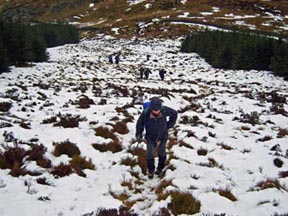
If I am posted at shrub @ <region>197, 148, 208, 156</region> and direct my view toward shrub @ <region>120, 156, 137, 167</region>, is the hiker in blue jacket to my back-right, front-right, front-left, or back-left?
front-left

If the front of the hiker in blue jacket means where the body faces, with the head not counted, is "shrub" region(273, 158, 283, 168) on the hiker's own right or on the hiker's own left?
on the hiker's own left

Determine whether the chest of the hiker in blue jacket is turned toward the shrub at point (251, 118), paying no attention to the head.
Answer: no

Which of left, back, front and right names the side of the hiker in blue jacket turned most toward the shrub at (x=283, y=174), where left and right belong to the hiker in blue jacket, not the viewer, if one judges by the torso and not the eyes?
left

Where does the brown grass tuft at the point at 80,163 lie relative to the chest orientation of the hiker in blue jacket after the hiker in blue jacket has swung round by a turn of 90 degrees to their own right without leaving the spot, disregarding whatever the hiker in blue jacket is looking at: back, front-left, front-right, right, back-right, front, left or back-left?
front

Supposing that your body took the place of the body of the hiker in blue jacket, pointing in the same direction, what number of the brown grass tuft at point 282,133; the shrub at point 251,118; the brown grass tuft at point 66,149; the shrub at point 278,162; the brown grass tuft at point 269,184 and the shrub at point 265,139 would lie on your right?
1

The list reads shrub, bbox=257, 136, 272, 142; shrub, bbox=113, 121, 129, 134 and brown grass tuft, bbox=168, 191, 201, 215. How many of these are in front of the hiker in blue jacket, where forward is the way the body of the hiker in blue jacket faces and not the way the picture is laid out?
1

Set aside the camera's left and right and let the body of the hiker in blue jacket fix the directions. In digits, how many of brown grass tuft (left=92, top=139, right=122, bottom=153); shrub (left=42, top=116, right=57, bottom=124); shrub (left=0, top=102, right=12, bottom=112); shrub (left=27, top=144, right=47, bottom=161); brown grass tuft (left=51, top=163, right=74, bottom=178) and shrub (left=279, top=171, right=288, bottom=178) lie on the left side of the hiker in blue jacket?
1

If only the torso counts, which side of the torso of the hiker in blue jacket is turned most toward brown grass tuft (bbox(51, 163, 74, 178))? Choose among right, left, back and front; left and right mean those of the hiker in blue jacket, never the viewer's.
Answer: right

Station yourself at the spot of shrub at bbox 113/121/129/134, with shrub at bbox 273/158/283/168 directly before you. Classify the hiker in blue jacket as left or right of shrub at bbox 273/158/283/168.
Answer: right

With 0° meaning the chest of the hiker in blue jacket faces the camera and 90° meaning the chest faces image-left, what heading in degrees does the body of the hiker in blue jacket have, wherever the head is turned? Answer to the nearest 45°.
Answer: approximately 0°

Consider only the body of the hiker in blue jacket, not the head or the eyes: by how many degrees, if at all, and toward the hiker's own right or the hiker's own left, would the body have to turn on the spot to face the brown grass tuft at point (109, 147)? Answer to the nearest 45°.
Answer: approximately 135° to the hiker's own right

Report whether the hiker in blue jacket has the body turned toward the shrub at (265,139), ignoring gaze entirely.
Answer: no

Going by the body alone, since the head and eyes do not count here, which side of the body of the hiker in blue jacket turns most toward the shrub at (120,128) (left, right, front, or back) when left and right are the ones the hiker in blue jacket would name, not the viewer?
back

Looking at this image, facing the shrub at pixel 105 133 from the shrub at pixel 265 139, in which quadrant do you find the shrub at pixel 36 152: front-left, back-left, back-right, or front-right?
front-left

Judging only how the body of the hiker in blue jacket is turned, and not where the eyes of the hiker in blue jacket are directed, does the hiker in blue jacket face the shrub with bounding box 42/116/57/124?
no

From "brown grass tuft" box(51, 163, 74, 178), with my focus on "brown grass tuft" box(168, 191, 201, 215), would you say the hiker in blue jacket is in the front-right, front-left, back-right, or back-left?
front-left

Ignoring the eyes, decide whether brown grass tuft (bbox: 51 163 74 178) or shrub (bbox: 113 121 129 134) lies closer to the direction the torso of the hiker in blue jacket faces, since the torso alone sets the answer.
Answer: the brown grass tuft

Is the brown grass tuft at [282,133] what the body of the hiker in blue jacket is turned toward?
no
